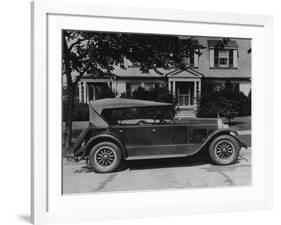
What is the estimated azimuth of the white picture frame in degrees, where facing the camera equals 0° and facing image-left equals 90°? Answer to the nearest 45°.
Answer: approximately 315°
